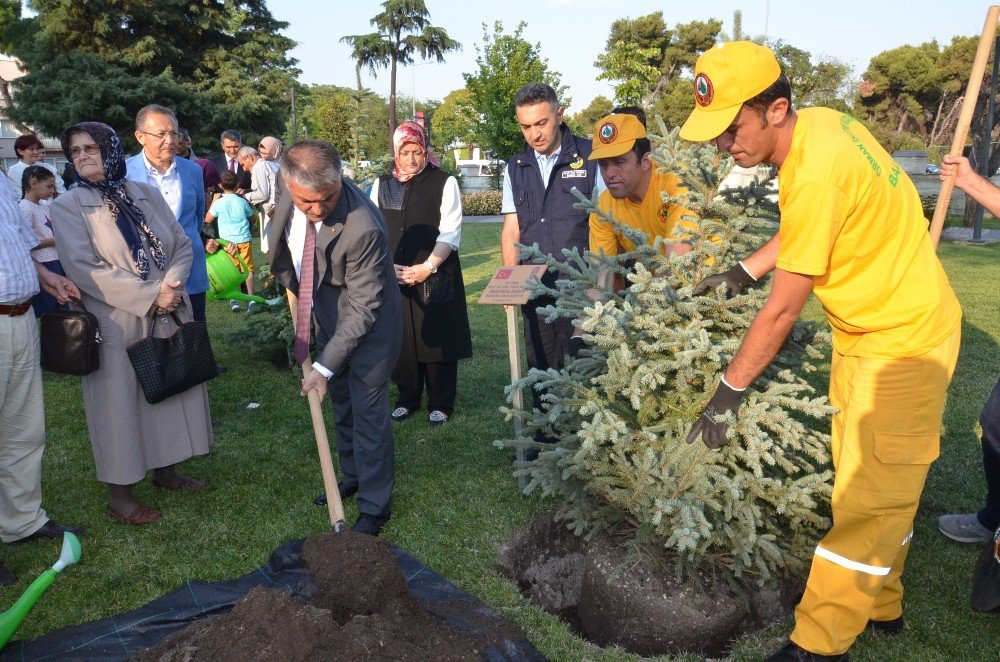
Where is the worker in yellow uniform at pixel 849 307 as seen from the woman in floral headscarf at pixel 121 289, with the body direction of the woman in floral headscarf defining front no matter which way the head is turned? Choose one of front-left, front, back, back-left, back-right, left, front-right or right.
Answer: front

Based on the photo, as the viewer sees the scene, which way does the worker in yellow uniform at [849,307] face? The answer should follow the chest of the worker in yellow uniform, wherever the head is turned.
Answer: to the viewer's left

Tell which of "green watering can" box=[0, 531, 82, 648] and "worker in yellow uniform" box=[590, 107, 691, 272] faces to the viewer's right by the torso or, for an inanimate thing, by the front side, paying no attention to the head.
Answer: the green watering can

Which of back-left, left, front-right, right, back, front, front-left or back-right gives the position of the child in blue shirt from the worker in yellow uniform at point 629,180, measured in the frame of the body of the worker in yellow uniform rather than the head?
right

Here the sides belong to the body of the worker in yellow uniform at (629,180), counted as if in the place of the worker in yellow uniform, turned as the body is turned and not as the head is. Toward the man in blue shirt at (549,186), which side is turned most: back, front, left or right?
right

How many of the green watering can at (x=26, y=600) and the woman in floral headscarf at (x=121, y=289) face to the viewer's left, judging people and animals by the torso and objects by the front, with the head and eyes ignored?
0

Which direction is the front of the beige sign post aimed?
toward the camera

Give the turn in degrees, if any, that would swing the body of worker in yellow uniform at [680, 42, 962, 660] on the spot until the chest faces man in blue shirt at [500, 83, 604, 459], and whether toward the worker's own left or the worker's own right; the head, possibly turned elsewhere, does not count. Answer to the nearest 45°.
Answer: approximately 45° to the worker's own right

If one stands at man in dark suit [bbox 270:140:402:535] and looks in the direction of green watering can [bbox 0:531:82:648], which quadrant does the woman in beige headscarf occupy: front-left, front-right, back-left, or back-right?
back-right

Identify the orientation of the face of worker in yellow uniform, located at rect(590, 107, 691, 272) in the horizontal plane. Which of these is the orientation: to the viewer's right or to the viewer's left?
to the viewer's left

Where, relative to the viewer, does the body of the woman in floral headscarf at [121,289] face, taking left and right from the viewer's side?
facing the viewer and to the right of the viewer

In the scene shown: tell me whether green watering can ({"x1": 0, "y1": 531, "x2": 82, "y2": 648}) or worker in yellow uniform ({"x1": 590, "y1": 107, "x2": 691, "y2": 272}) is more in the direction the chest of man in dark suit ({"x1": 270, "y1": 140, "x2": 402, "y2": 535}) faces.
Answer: the green watering can

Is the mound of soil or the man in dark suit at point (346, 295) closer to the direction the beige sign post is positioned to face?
the mound of soil

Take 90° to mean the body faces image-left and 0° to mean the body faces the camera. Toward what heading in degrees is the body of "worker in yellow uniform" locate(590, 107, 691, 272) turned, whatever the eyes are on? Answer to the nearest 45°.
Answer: approximately 45°

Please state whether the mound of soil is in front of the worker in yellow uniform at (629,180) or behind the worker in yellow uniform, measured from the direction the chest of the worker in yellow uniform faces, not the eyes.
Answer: in front

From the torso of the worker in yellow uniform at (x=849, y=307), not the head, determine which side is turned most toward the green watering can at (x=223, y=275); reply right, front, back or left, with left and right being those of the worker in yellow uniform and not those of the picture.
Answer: front

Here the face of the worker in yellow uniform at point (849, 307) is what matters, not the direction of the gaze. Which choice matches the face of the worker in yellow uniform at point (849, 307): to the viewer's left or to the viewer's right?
to the viewer's left
